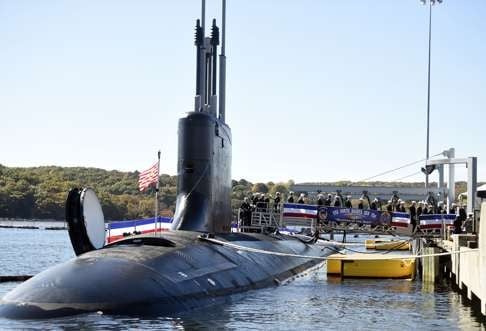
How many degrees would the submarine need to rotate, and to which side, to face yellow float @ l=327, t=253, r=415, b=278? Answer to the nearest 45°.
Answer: approximately 180°

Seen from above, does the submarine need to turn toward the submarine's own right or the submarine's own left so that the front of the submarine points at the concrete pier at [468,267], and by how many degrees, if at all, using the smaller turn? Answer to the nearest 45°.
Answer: approximately 135° to the submarine's own left

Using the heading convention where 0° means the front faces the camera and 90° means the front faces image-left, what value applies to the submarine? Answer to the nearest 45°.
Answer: approximately 45°
